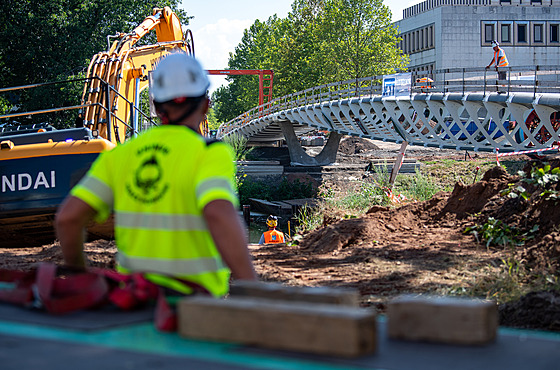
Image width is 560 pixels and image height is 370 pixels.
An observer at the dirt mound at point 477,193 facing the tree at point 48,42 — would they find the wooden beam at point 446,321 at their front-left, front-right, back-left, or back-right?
back-left

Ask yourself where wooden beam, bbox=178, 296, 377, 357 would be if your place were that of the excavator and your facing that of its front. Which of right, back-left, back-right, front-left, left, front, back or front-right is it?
back-right

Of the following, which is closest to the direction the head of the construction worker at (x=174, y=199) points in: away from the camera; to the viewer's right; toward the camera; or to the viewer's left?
away from the camera

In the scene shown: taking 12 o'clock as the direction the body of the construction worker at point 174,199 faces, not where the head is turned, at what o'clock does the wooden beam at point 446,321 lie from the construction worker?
The wooden beam is roughly at 3 o'clock from the construction worker.

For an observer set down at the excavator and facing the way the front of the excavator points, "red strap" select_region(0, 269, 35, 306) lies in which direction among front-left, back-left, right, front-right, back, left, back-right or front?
back-right

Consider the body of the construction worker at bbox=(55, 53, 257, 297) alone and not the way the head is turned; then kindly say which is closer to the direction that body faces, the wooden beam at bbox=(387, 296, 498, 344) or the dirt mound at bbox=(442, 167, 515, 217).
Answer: the dirt mound

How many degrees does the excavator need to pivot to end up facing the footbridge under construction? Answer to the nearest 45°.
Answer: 0° — it already faces it

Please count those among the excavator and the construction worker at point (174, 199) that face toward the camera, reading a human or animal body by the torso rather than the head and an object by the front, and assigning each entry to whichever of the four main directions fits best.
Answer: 0

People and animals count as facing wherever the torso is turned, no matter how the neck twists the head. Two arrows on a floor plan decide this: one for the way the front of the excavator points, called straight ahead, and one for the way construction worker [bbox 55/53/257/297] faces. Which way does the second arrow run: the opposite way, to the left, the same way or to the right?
the same way

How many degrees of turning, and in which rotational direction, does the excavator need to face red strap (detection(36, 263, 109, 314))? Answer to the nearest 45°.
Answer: approximately 135° to its right

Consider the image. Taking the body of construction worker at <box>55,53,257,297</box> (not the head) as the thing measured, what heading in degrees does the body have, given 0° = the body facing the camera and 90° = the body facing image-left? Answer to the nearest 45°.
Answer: approximately 225°

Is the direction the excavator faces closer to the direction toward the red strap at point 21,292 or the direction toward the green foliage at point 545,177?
the green foliage

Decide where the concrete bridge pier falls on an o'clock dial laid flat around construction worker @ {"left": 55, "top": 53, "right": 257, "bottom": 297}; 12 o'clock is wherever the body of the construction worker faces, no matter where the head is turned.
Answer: The concrete bridge pier is roughly at 11 o'clock from the construction worker.

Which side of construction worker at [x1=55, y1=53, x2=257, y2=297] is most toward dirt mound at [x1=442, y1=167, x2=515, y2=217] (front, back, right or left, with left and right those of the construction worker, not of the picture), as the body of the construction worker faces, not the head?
front

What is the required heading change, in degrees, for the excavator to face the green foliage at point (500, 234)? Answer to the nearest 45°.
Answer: approximately 45° to its right
